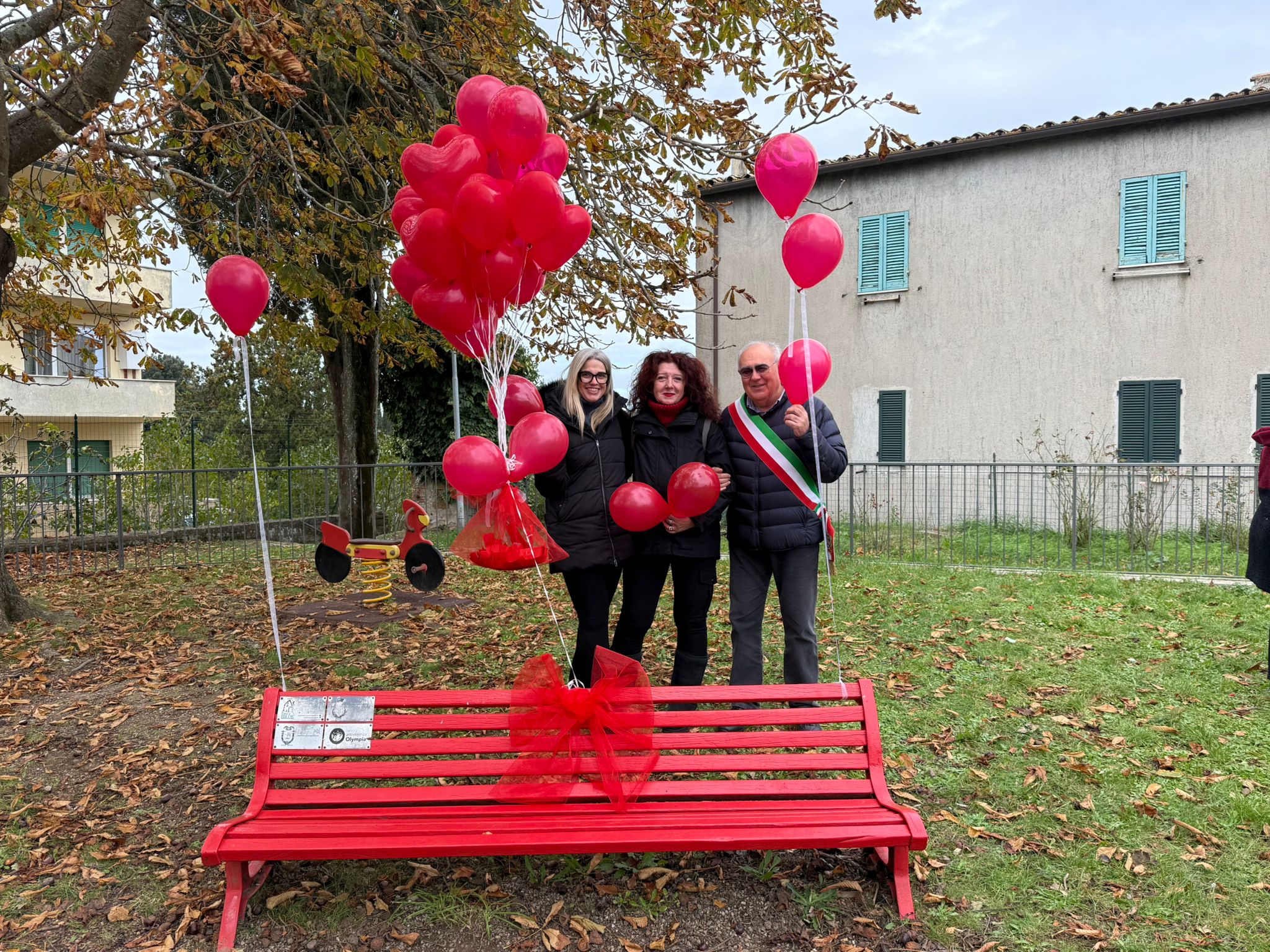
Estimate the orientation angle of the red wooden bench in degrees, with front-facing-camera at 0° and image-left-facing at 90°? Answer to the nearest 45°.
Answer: approximately 0°

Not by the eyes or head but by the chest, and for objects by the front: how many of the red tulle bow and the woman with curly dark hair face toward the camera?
2

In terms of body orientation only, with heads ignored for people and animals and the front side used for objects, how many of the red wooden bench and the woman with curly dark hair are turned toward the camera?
2
